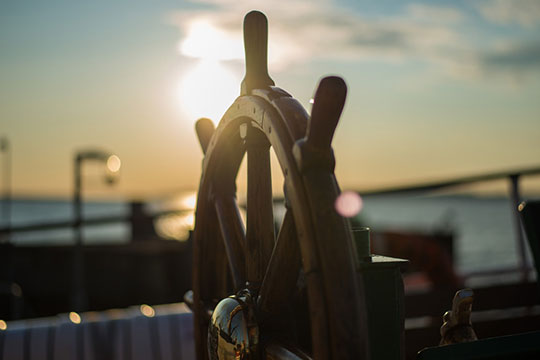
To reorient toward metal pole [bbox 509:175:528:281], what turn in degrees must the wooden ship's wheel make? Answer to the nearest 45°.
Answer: approximately 180°

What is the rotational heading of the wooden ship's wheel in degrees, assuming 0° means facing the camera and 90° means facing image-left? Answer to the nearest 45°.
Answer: approximately 45°
